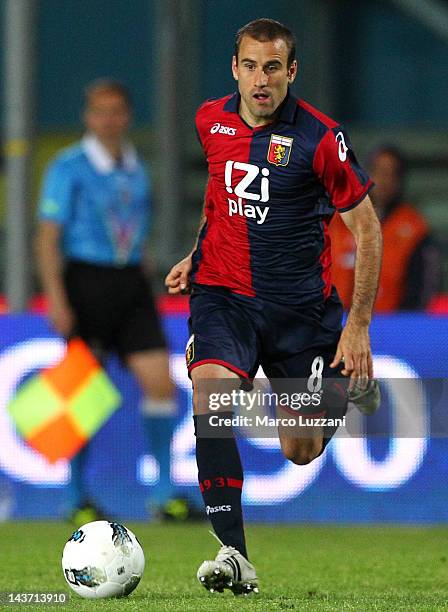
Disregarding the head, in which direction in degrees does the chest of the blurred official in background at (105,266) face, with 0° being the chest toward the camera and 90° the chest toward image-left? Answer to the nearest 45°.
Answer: approximately 315°

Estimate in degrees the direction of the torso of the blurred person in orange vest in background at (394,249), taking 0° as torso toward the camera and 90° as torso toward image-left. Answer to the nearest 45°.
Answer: approximately 45°

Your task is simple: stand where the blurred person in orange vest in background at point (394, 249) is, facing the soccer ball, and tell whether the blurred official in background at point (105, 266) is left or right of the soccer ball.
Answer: right

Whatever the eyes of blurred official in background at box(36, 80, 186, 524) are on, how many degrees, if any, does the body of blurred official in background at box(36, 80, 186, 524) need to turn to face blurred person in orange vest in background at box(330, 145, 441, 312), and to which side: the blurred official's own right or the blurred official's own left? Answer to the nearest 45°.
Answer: approximately 45° to the blurred official's own left

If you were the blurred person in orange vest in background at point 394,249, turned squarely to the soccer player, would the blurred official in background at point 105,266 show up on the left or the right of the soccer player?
right

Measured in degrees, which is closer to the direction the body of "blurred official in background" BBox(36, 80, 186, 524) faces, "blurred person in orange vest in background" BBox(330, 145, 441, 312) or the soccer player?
the soccer player

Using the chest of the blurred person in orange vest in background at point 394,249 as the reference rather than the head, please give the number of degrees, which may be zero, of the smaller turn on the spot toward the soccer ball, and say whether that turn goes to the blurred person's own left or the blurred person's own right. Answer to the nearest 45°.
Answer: approximately 45° to the blurred person's own left
